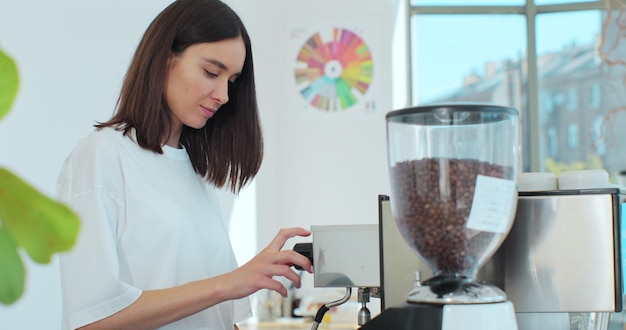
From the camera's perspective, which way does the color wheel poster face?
toward the camera

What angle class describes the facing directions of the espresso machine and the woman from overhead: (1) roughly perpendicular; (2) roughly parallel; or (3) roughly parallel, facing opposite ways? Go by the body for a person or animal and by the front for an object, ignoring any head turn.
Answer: roughly parallel, facing opposite ways

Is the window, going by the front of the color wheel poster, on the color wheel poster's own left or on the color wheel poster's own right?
on the color wheel poster's own left

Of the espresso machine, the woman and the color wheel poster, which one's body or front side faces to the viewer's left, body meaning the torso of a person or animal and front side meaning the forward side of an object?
the espresso machine

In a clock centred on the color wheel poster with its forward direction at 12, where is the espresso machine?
The espresso machine is roughly at 12 o'clock from the color wheel poster.

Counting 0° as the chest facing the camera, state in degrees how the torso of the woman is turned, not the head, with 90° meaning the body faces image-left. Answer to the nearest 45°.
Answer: approximately 315°

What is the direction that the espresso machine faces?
to the viewer's left

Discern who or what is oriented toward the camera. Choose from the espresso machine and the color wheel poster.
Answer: the color wheel poster

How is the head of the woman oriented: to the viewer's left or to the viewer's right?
to the viewer's right

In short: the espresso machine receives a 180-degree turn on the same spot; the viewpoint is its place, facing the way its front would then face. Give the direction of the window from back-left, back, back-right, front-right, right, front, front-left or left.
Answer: left

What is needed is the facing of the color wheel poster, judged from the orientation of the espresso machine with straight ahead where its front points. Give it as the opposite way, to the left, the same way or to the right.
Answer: to the left

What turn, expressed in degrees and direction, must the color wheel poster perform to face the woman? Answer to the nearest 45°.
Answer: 0° — it already faces them

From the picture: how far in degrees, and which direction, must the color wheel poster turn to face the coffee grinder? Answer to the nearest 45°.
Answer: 0° — it already faces it

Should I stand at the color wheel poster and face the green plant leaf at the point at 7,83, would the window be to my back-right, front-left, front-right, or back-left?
back-left

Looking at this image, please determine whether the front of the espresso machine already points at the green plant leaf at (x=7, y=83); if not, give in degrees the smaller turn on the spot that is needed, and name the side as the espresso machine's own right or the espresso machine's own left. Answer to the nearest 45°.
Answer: approximately 90° to the espresso machine's own left

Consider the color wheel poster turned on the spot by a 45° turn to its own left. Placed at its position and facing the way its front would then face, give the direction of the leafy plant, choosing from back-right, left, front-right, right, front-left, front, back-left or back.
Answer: front-right
